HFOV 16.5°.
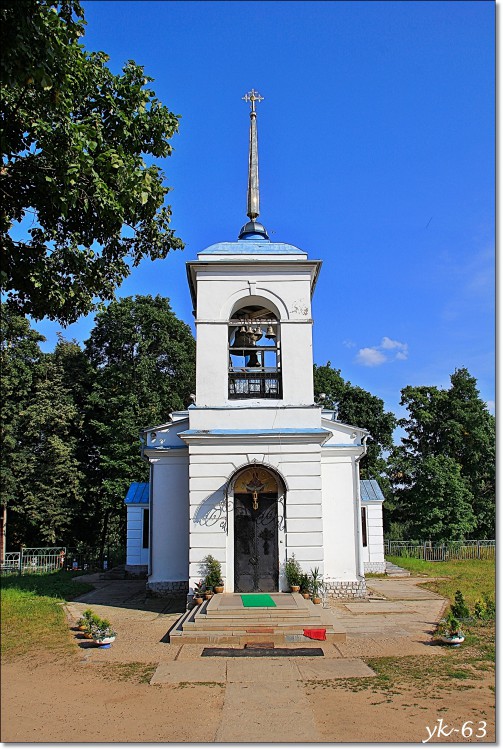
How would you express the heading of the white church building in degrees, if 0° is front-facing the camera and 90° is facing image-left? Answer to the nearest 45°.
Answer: approximately 0°

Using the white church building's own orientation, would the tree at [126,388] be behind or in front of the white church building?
behind
